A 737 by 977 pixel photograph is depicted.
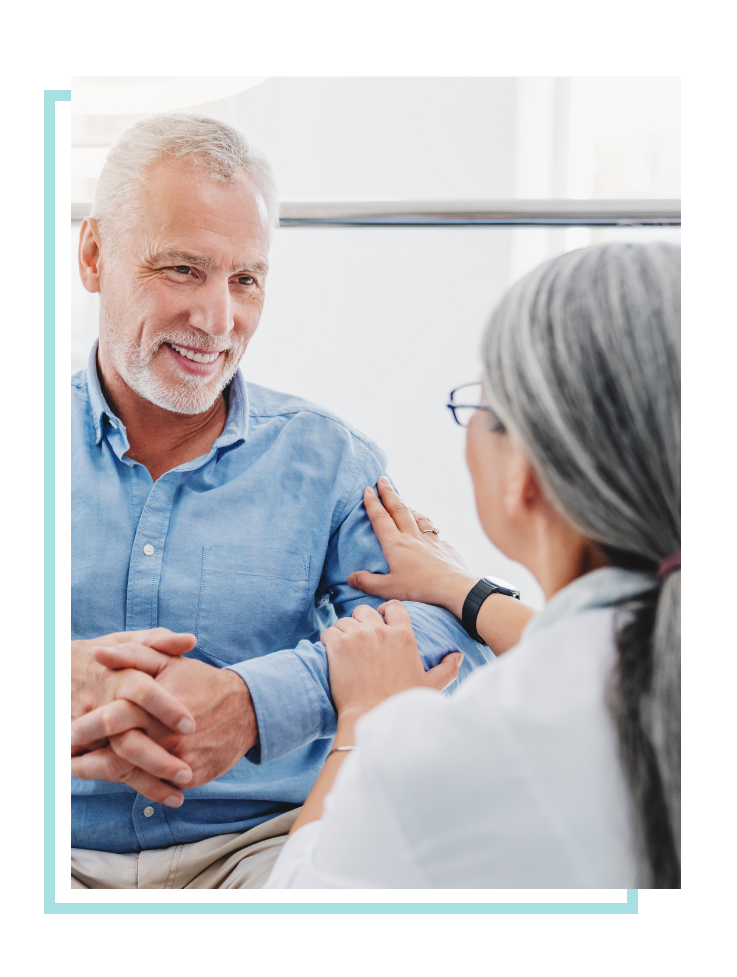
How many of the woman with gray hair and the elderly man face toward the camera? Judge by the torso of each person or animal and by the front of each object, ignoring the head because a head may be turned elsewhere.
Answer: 1

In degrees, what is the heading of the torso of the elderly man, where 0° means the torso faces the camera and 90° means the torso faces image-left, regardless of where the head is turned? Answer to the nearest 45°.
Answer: approximately 0°

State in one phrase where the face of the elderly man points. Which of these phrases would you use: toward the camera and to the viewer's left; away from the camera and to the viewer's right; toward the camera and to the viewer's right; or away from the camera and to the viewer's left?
toward the camera and to the viewer's right

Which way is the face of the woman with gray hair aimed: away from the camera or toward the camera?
away from the camera

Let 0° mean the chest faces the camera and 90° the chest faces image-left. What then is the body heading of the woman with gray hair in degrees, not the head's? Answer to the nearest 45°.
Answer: approximately 135°
